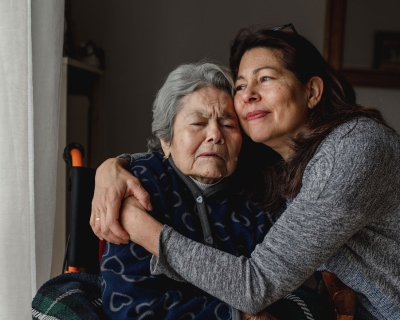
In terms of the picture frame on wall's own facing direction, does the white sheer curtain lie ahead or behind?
ahead

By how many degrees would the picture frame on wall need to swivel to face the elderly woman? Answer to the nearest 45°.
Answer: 0° — it already faces them

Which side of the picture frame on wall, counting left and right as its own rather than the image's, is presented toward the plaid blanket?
front

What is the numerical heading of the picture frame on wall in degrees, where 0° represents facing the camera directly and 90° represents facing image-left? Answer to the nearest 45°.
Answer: approximately 0°
